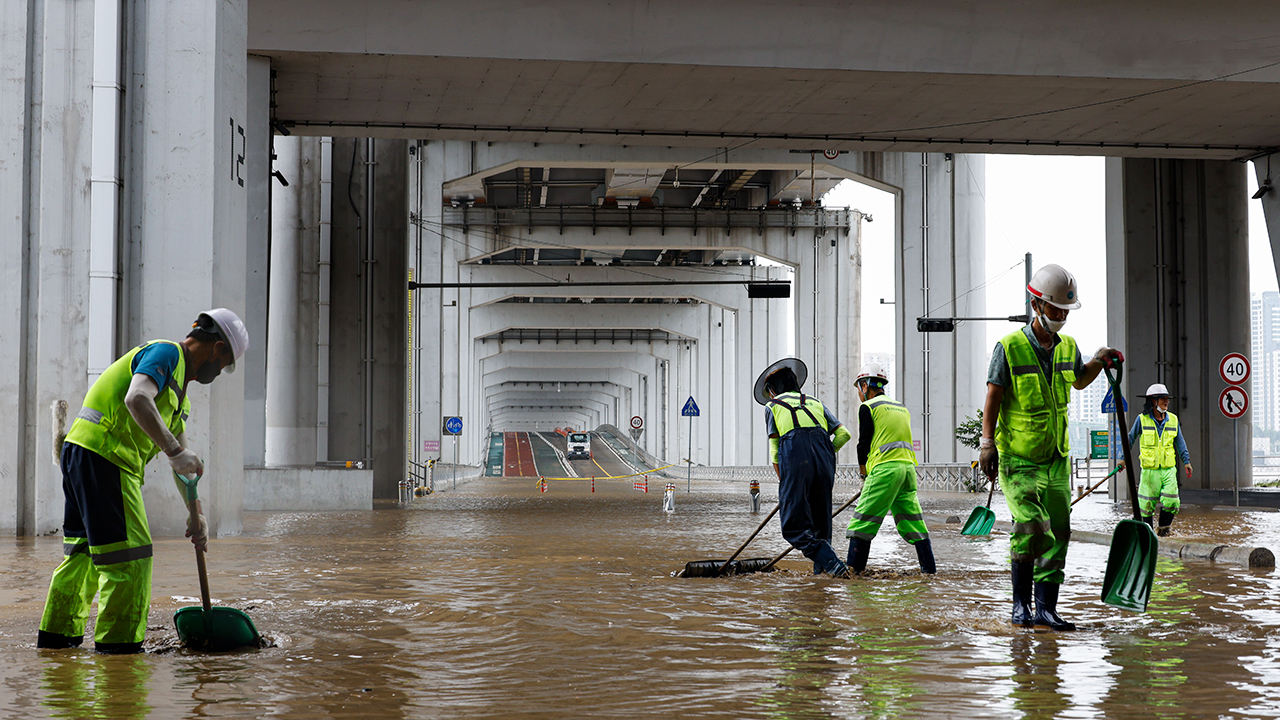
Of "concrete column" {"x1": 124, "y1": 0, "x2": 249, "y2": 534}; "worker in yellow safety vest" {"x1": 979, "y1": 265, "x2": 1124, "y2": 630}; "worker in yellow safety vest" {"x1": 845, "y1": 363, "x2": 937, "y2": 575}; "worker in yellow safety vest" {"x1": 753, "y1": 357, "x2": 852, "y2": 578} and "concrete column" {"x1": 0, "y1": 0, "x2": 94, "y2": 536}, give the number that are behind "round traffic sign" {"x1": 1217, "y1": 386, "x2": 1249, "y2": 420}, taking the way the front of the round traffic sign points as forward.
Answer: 0

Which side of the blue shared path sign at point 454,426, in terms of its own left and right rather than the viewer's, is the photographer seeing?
front

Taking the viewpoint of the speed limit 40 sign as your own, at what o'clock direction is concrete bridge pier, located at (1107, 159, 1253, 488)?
The concrete bridge pier is roughly at 6 o'clock from the speed limit 40 sign.

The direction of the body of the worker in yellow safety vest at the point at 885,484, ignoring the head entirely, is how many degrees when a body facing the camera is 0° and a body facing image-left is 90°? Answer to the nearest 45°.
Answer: approximately 135°

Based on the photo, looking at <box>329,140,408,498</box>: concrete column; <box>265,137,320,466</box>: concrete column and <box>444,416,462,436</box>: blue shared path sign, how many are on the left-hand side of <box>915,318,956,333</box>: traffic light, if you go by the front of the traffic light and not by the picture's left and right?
0

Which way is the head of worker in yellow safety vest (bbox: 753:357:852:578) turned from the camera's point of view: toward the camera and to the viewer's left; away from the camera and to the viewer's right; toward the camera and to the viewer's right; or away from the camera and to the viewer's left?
away from the camera and to the viewer's left

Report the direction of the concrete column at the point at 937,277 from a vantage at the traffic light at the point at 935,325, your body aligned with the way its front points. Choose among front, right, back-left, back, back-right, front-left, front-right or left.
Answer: back

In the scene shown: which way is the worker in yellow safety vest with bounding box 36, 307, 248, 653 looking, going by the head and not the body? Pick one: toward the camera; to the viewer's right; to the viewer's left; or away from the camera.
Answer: to the viewer's right

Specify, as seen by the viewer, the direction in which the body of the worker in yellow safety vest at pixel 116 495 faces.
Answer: to the viewer's right

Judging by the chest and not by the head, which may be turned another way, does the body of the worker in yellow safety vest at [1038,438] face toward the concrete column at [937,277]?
no

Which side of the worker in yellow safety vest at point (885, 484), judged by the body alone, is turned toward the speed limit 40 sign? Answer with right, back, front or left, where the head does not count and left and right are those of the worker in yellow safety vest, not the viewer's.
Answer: right

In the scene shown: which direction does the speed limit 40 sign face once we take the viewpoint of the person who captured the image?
facing the viewer

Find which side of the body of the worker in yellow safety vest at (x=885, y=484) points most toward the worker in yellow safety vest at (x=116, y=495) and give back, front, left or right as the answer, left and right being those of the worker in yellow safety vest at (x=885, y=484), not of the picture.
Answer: left
